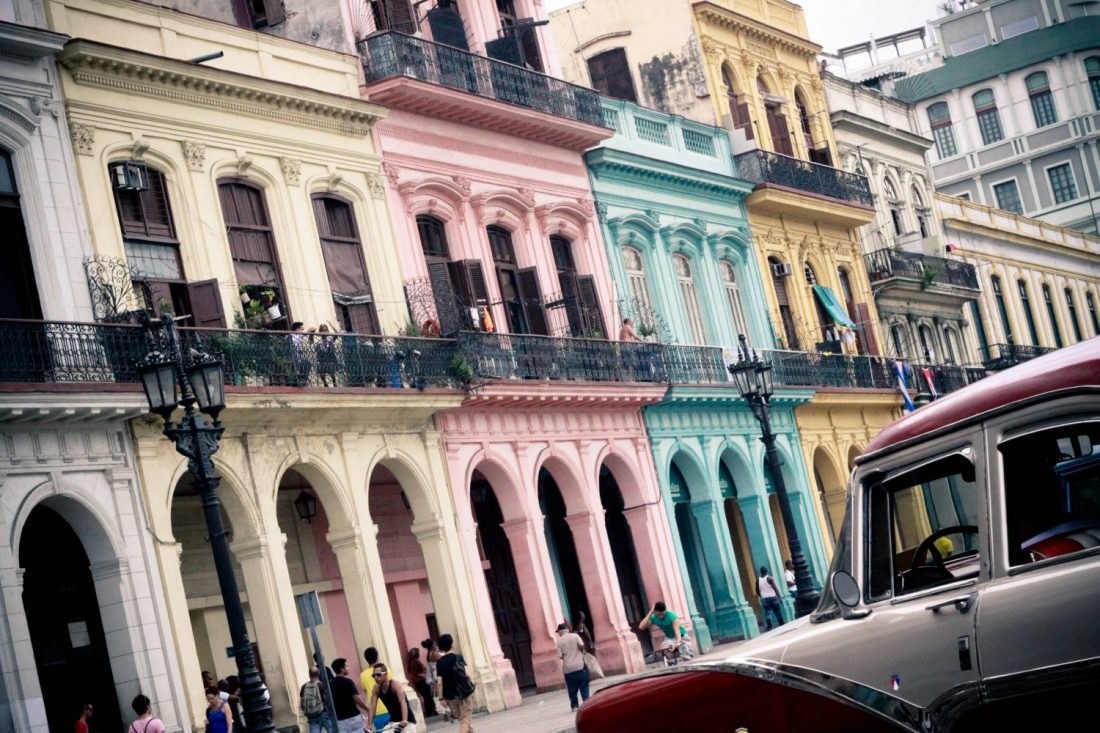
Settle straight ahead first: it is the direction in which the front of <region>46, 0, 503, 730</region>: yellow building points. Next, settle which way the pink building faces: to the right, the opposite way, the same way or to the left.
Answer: the same way

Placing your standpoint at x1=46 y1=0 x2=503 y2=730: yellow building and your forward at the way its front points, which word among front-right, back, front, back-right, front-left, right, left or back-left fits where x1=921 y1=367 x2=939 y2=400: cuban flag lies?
left

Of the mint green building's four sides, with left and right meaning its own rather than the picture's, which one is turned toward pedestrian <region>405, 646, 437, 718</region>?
right

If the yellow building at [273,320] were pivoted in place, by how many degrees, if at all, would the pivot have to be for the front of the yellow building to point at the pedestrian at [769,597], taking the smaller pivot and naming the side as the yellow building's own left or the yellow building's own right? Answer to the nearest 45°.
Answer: approximately 90° to the yellow building's own left

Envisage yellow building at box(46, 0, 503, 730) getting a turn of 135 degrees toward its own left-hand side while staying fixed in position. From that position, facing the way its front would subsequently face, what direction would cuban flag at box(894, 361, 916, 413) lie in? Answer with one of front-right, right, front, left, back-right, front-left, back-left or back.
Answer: front-right

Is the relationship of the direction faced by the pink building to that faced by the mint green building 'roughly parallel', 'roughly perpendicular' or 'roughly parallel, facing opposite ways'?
roughly parallel

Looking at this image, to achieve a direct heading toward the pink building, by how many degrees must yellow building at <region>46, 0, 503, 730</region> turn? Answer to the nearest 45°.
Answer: approximately 90° to its left

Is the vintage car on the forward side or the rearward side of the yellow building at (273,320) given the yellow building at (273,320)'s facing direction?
on the forward side

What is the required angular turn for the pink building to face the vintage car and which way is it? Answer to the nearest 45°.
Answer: approximately 45° to its right

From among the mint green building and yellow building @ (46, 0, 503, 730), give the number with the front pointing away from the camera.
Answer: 0

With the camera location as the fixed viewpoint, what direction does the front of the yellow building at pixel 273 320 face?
facing the viewer and to the right of the viewer

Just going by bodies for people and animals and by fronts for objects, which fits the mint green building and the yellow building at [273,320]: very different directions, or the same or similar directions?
same or similar directions

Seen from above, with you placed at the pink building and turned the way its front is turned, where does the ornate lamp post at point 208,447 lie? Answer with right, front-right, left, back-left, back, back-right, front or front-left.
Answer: front-right

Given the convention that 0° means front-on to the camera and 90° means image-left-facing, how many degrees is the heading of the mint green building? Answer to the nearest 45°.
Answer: approximately 315°

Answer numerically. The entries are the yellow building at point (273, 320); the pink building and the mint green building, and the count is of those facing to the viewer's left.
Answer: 0
